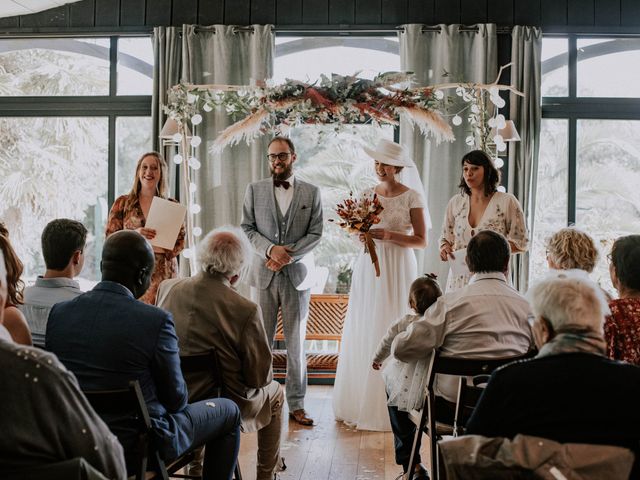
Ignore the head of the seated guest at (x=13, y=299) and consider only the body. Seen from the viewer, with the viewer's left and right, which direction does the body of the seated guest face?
facing away from the viewer and to the right of the viewer

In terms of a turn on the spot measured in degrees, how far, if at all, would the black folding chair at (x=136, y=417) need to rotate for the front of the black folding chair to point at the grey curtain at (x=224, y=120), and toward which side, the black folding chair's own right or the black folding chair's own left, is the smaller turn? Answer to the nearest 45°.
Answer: approximately 45° to the black folding chair's own left

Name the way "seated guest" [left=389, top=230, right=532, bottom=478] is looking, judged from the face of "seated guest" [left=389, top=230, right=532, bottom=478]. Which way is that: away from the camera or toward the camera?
away from the camera

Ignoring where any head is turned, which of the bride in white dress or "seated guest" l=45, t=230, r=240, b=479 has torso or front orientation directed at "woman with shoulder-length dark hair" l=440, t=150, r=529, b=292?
the seated guest

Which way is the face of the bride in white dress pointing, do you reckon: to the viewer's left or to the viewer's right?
to the viewer's left

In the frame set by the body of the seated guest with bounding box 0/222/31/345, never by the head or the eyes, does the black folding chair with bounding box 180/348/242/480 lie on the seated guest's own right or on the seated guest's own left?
on the seated guest's own right

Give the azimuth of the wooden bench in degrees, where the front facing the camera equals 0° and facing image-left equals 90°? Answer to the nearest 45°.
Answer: approximately 0°

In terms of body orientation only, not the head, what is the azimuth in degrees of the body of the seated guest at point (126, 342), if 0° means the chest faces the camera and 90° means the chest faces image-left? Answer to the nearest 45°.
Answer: approximately 225°

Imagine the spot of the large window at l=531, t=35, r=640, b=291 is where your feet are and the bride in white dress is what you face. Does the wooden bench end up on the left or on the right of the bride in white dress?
right

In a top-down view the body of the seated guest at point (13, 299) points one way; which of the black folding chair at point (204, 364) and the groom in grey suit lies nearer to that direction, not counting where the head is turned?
the groom in grey suit

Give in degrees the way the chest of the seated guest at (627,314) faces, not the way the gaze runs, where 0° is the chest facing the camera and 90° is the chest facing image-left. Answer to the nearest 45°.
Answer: approximately 135°

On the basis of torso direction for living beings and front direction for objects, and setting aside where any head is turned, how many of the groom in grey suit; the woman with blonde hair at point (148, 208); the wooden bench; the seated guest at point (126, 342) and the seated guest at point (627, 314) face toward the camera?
3
